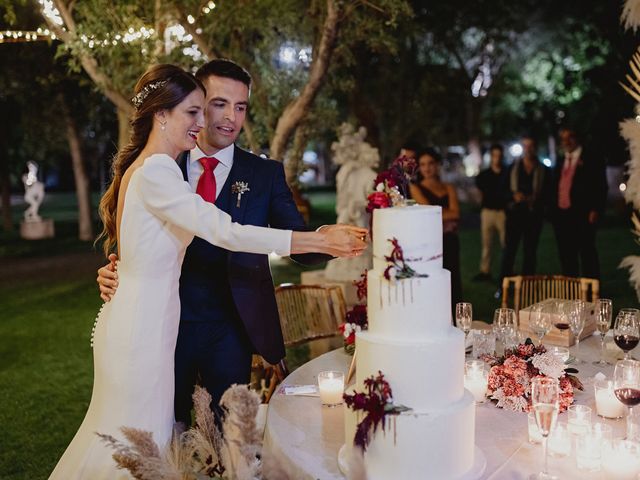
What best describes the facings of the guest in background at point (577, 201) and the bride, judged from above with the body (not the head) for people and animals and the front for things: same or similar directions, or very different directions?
very different directions

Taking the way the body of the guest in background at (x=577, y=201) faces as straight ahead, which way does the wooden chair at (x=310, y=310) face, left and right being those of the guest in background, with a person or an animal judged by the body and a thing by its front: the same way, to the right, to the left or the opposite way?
to the left

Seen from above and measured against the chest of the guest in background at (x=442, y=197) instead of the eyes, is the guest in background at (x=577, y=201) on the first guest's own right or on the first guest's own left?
on the first guest's own left

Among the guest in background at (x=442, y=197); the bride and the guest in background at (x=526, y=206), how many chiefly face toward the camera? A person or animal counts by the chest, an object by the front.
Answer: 2

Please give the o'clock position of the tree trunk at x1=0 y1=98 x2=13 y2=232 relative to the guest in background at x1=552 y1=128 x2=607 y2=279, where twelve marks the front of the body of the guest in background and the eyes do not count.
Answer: The tree trunk is roughly at 2 o'clock from the guest in background.

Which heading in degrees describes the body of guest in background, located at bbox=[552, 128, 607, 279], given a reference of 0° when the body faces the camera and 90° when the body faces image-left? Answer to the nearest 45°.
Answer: approximately 45°

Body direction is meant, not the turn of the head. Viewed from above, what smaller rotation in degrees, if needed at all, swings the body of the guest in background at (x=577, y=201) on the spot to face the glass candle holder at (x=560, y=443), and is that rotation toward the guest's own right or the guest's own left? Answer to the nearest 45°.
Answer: approximately 45° to the guest's own left

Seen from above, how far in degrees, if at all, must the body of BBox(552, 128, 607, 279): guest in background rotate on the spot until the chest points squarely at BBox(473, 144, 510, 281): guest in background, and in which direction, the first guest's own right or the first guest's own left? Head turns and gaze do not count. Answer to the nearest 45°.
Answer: approximately 90° to the first guest's own right

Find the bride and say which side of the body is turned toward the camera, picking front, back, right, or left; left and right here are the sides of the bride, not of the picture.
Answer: right
